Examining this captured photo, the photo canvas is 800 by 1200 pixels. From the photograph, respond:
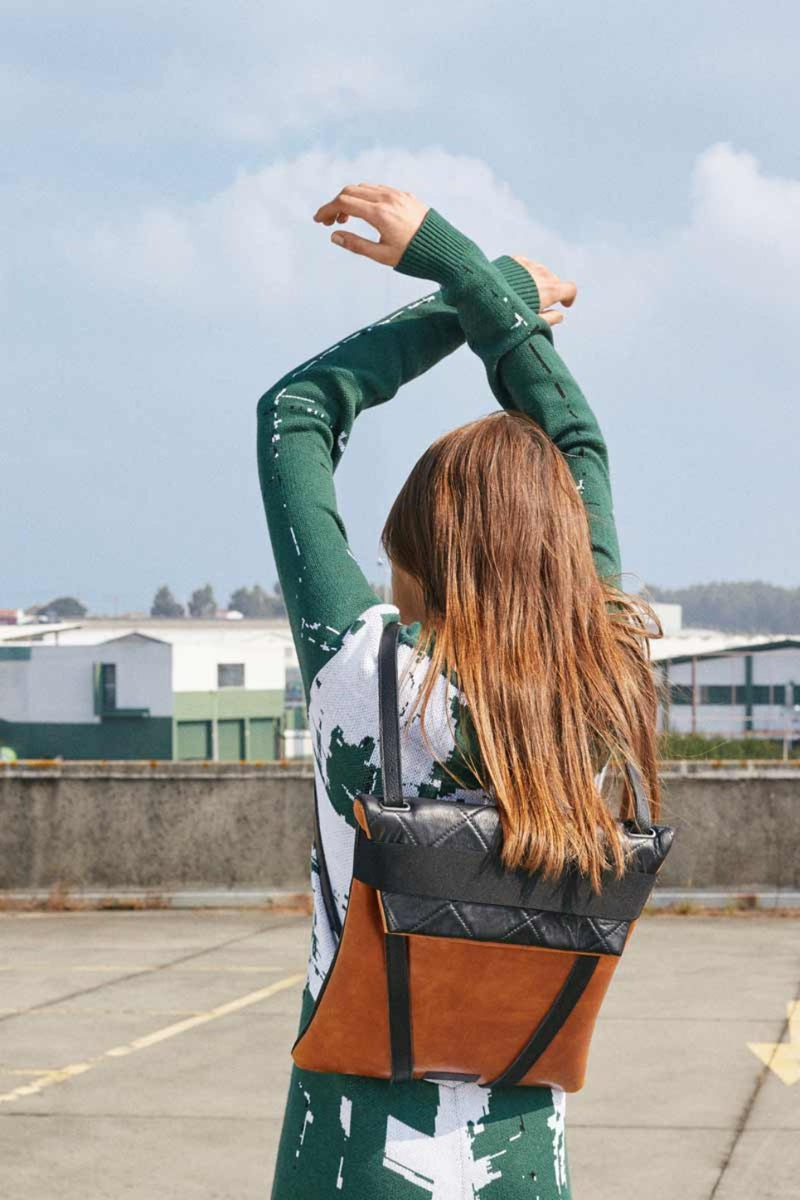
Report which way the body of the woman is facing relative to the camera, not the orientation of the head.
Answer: away from the camera

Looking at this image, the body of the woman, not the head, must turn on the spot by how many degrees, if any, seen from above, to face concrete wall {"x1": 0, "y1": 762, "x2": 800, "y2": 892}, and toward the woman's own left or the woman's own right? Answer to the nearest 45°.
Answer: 0° — they already face it

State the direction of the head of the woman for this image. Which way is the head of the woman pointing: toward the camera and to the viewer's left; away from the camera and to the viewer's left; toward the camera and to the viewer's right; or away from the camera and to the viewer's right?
away from the camera and to the viewer's left
